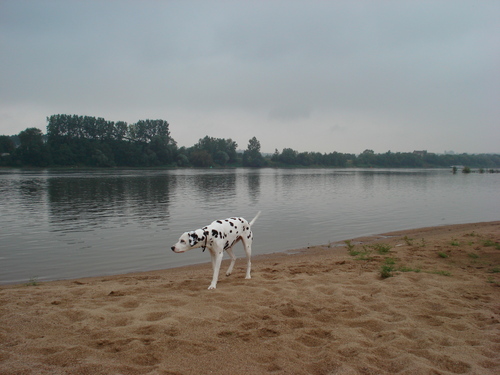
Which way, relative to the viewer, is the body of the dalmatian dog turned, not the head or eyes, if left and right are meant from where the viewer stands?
facing the viewer and to the left of the viewer

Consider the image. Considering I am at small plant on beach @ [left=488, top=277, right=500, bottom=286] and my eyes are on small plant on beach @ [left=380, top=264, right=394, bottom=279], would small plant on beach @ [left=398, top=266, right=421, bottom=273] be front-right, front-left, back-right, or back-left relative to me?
front-right

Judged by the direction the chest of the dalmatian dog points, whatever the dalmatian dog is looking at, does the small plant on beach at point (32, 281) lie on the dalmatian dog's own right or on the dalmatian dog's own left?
on the dalmatian dog's own right

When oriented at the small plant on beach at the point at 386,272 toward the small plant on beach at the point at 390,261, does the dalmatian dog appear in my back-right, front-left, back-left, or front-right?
back-left

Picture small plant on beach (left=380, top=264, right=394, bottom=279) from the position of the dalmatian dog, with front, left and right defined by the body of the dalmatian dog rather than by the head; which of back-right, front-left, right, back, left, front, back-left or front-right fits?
back-left

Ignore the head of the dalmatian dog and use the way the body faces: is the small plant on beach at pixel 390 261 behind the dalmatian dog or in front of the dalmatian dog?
behind

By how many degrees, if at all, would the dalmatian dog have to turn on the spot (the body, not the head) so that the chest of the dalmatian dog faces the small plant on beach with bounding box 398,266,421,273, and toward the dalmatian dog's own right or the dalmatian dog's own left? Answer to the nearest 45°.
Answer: approximately 135° to the dalmatian dog's own left

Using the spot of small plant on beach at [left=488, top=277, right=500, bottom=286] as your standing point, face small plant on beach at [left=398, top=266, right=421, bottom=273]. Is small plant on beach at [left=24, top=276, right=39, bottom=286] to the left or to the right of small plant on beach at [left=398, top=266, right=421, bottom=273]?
left

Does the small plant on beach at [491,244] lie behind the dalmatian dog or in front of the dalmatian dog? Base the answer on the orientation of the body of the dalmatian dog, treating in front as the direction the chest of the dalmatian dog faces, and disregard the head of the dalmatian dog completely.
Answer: behind

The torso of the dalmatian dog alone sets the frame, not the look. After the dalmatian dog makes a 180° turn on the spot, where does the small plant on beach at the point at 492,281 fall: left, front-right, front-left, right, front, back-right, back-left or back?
front-right
